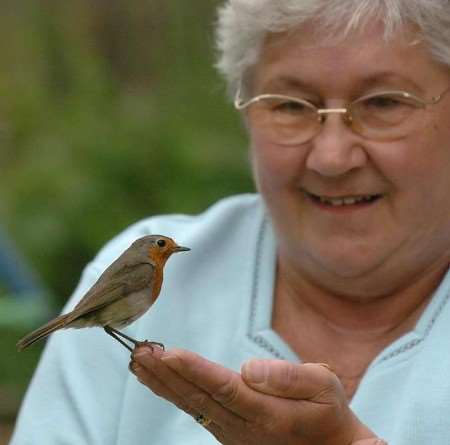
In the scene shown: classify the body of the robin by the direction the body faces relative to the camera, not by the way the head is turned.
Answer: to the viewer's right

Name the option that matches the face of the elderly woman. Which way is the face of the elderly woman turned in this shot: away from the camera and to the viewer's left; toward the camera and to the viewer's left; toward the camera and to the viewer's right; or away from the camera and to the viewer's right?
toward the camera and to the viewer's left

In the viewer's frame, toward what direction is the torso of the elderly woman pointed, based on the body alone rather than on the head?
toward the camera
